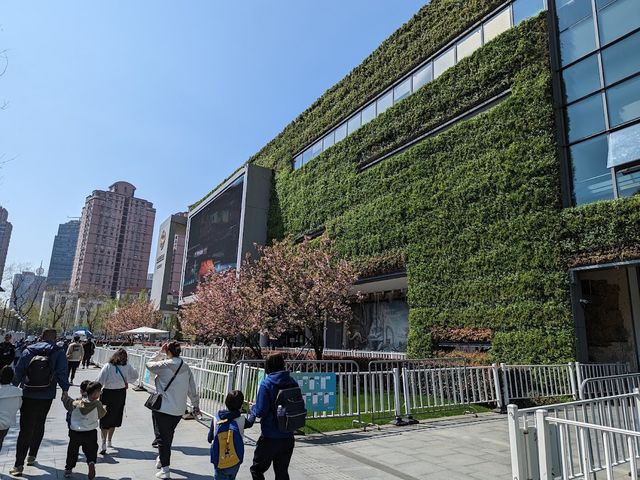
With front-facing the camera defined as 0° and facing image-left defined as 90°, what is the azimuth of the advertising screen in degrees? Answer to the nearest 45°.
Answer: approximately 45°

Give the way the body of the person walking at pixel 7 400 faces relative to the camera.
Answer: away from the camera

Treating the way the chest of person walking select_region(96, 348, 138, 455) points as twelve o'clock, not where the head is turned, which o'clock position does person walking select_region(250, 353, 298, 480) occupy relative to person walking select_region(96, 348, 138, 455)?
person walking select_region(250, 353, 298, 480) is roughly at 5 o'clock from person walking select_region(96, 348, 138, 455).

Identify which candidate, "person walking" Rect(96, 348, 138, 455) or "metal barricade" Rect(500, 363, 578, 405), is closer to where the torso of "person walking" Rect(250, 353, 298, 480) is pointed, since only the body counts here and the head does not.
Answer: the person walking

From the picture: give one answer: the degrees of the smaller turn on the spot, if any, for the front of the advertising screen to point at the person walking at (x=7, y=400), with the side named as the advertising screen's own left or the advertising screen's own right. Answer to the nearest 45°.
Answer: approximately 45° to the advertising screen's own left

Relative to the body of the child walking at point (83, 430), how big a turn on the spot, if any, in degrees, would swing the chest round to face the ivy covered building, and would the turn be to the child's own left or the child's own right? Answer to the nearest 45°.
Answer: approximately 90° to the child's own right

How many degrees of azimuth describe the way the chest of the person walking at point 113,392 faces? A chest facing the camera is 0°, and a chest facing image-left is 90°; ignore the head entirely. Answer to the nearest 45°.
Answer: approximately 180°

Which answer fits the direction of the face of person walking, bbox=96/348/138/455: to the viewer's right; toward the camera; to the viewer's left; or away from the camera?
away from the camera

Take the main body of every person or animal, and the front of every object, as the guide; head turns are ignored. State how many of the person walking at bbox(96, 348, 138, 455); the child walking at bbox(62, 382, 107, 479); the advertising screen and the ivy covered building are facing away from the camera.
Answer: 2

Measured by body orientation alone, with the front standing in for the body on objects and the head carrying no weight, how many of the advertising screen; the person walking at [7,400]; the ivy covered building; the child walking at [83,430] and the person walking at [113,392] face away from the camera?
3

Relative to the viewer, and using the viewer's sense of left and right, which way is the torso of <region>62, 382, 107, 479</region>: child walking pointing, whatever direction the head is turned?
facing away from the viewer
